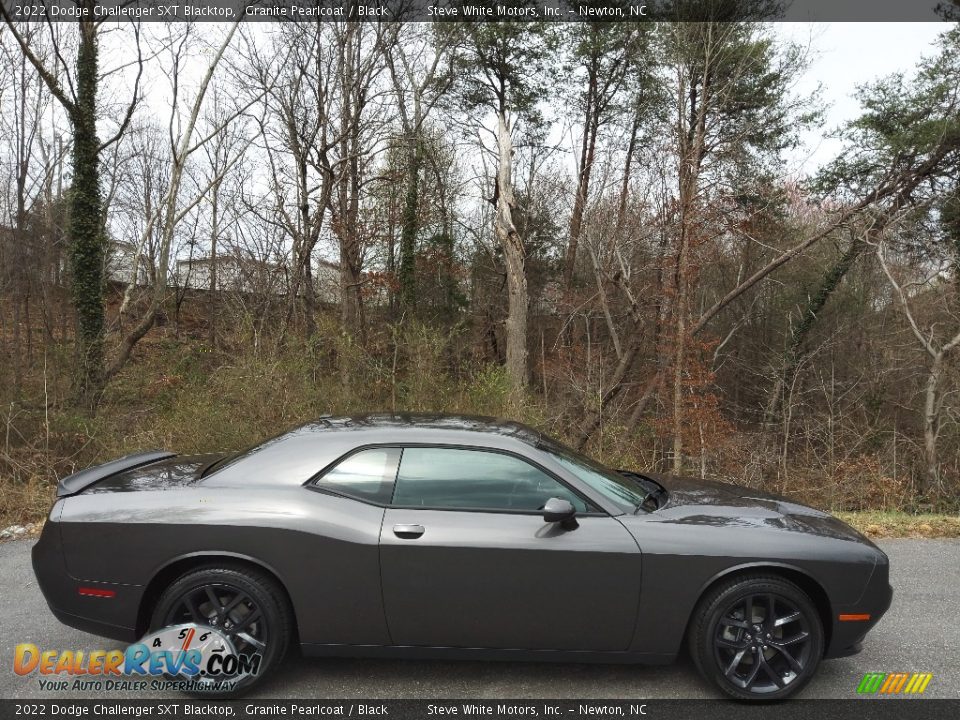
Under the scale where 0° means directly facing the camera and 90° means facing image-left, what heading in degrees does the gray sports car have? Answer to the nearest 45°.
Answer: approximately 270°
